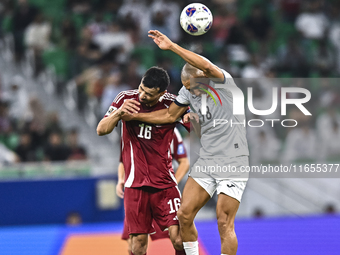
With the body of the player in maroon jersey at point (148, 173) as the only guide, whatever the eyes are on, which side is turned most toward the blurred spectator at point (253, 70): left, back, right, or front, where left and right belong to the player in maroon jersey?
back

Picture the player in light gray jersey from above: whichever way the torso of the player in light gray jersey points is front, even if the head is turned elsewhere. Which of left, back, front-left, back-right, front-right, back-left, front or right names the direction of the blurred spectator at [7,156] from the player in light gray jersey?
right

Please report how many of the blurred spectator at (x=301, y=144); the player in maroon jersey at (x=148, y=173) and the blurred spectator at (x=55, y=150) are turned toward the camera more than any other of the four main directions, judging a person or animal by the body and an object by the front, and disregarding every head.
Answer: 3

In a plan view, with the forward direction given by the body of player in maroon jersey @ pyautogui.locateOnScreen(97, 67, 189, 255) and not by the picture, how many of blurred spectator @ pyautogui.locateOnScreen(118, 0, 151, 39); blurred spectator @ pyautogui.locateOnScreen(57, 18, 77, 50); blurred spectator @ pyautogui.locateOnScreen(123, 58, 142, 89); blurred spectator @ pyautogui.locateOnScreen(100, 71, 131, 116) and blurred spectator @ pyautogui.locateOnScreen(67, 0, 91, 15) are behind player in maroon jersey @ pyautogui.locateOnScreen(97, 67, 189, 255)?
5

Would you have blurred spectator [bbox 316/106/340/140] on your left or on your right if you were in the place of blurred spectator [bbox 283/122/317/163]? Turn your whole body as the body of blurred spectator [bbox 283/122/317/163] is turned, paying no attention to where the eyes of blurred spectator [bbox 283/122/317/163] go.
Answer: on your left

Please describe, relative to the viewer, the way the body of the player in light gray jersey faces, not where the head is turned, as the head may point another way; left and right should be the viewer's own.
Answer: facing the viewer and to the left of the viewer

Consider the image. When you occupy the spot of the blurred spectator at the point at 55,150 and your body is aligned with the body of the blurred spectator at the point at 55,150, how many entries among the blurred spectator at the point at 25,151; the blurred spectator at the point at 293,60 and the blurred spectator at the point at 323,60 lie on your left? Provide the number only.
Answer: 2

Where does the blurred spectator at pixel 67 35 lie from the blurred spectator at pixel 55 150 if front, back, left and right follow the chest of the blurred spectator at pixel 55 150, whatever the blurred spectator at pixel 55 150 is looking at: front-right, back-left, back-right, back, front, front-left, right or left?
back

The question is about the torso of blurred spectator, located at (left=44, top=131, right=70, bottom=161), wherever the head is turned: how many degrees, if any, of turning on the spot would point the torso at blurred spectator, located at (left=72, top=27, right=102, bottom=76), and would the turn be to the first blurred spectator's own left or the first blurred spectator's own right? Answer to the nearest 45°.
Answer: approximately 180°

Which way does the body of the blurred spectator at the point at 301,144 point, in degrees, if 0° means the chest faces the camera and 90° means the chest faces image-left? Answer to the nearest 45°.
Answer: approximately 0°

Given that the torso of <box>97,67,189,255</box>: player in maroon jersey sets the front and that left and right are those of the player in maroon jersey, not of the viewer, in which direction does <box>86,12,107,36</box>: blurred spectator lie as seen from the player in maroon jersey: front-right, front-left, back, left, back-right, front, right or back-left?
back

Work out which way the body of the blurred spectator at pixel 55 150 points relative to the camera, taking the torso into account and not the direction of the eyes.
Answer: toward the camera

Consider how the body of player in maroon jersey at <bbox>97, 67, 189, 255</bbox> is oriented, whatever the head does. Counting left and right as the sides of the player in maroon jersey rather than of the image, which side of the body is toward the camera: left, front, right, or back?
front

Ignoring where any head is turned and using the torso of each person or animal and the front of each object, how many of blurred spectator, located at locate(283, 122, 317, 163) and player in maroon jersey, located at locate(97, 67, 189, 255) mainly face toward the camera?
2

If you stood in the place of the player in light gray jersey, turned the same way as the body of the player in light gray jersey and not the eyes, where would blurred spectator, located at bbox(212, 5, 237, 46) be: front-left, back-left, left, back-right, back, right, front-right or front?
back-right
